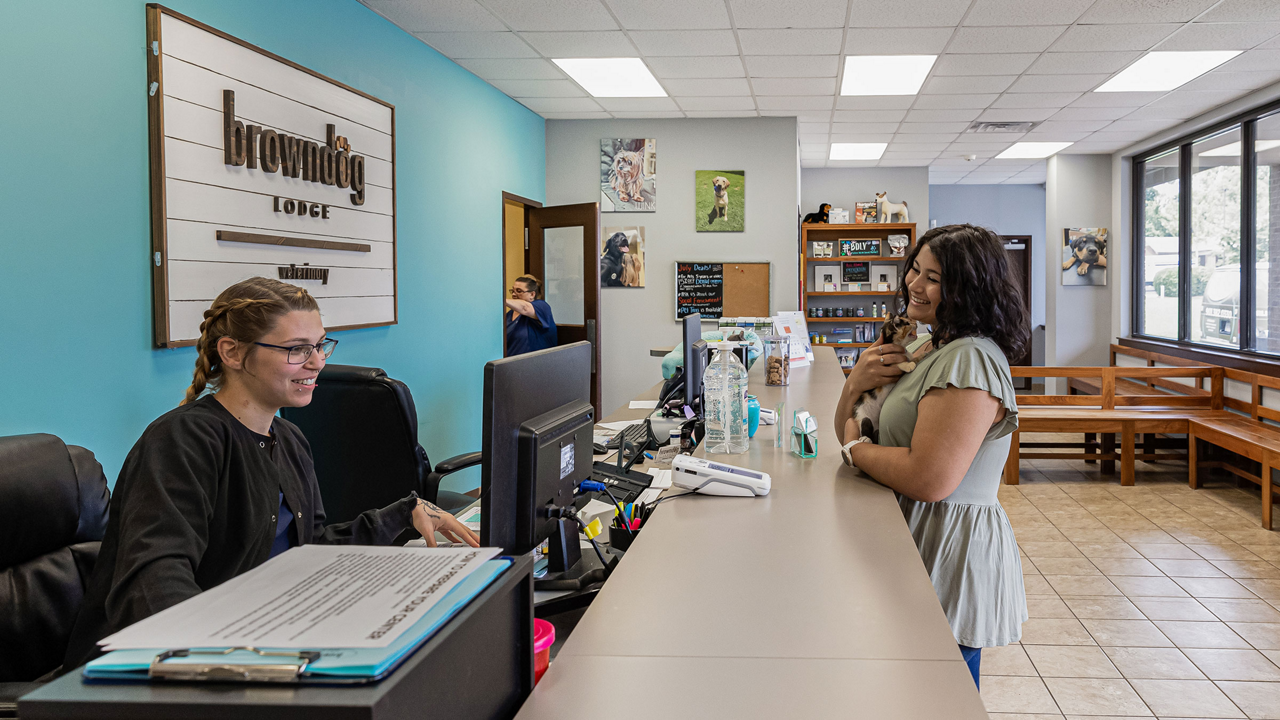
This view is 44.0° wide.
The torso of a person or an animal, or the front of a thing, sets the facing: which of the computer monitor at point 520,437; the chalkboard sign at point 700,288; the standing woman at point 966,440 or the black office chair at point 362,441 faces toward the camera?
the chalkboard sign

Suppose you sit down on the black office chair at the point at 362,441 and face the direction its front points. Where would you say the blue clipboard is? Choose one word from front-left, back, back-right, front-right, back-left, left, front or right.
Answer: back-right

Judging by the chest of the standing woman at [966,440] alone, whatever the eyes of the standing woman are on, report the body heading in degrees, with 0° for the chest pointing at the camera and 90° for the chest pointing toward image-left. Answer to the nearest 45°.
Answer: approximately 90°

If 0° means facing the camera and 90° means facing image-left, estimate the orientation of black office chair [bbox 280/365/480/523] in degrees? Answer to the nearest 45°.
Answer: approximately 225°

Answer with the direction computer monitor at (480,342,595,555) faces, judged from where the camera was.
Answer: facing away from the viewer and to the left of the viewer
